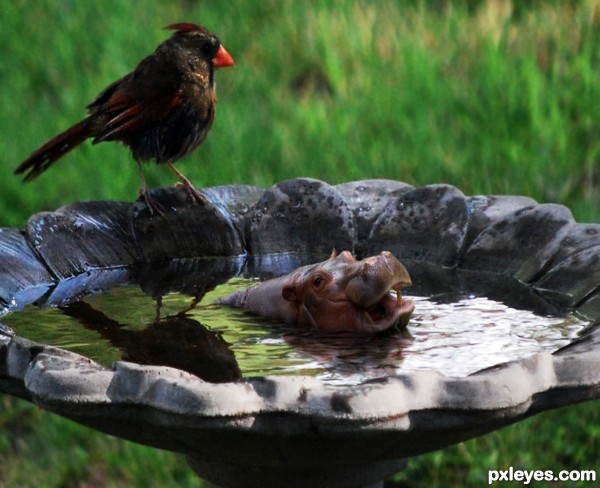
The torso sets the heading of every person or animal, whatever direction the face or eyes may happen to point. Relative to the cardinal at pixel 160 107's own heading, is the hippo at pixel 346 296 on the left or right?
on its right

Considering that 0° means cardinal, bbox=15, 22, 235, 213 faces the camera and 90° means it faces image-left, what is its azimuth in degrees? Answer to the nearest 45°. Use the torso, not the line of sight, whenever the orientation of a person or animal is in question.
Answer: approximately 270°
